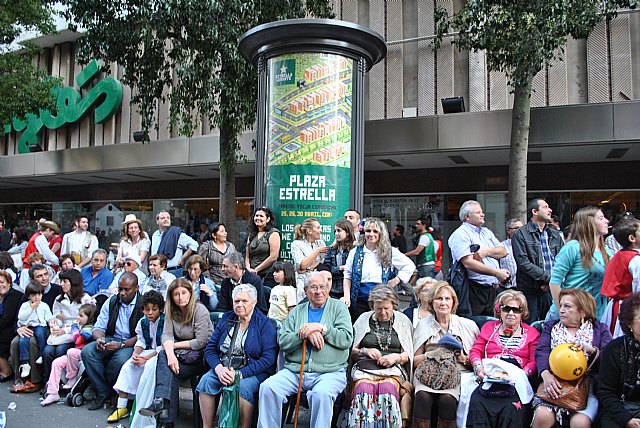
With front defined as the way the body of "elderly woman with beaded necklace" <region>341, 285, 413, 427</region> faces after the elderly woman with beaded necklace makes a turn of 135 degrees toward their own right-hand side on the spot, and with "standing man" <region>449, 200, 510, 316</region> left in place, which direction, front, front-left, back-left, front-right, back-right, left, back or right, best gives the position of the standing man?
right

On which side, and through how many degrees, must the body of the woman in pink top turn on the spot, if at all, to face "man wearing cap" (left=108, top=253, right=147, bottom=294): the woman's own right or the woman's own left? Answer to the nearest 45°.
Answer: approximately 90° to the woman's own right

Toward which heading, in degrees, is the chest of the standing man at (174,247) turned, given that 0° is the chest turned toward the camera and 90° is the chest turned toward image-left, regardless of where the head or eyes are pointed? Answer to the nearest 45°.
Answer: approximately 0°

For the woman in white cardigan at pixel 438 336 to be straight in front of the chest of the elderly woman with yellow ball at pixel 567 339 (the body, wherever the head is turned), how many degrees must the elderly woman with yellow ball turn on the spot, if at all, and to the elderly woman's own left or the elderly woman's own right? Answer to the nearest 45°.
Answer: approximately 90° to the elderly woman's own right

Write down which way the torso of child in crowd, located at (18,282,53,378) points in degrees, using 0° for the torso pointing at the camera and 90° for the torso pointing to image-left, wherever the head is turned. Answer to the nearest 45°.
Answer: approximately 0°

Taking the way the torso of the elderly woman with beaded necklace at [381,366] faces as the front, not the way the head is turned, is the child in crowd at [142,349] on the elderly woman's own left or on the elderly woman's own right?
on the elderly woman's own right

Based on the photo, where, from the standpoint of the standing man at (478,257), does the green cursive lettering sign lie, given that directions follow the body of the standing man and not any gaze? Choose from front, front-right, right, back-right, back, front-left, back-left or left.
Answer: back

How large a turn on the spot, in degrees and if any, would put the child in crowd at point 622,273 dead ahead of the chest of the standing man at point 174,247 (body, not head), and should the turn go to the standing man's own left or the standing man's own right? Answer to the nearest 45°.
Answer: approximately 45° to the standing man's own left

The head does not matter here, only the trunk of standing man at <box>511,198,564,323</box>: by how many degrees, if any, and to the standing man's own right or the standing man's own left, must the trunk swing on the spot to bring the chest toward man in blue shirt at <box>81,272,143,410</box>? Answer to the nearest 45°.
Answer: approximately 135° to the standing man's own right

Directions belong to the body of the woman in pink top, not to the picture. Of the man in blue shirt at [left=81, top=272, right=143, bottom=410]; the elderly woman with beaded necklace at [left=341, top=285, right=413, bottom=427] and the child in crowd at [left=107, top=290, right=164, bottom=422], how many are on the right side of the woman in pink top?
3
